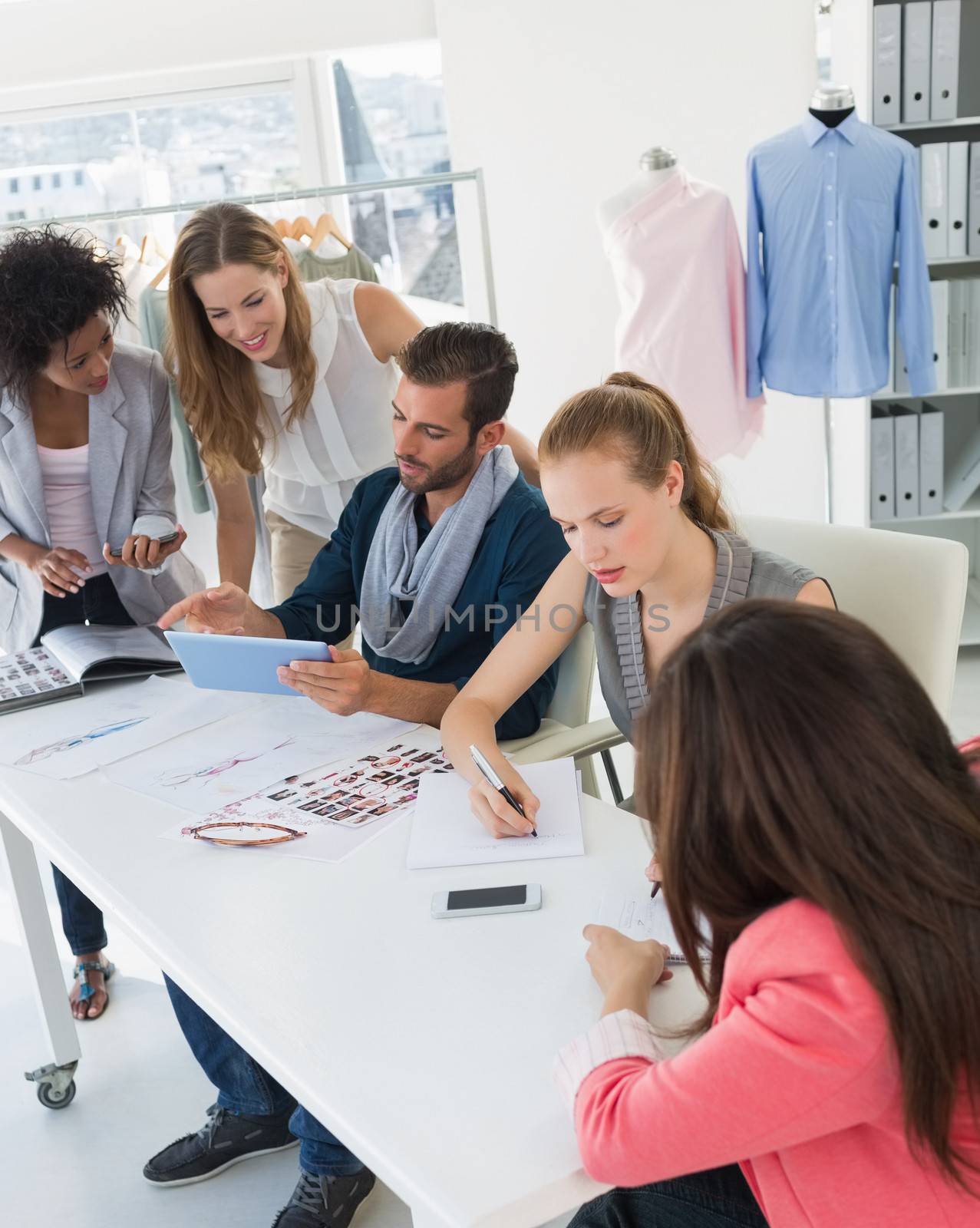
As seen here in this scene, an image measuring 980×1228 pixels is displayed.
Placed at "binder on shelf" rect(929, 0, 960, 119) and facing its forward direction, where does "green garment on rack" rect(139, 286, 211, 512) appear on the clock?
The green garment on rack is roughly at 2 o'clock from the binder on shelf.

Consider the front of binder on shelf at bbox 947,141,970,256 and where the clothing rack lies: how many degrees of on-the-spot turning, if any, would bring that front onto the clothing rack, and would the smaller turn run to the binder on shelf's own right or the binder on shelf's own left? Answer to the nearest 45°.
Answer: approximately 45° to the binder on shelf's own right

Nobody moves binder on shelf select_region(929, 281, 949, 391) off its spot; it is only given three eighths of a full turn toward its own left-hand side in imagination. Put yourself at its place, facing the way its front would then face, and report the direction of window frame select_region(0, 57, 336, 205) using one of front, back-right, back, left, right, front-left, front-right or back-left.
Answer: back-left

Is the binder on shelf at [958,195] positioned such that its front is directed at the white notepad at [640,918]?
yes

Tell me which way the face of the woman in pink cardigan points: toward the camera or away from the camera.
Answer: away from the camera

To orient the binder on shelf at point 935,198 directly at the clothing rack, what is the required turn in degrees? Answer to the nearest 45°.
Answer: approximately 45° to its right

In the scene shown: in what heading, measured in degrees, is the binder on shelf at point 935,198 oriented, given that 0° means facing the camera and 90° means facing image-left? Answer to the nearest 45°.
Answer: approximately 0°

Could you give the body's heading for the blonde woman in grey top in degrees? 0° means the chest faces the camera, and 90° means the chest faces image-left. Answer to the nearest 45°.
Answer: approximately 45°

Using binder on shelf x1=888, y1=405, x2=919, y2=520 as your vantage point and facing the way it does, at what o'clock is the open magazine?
The open magazine is roughly at 1 o'clock from the binder on shelf.
